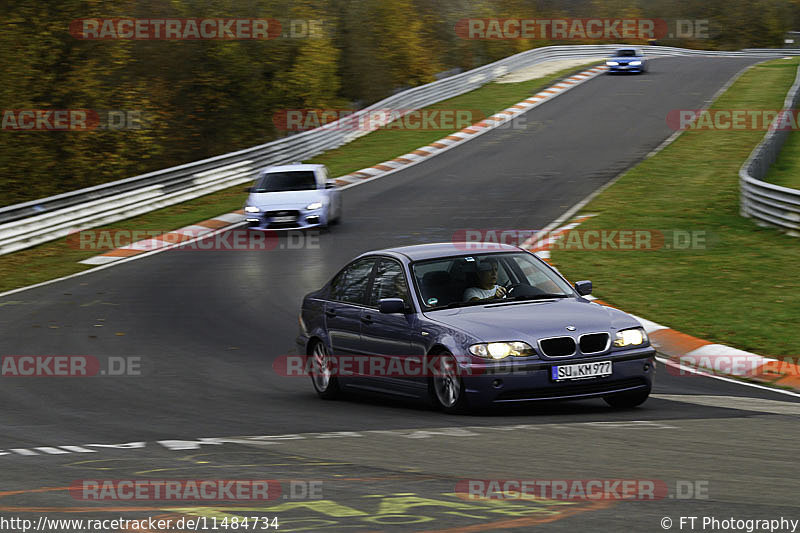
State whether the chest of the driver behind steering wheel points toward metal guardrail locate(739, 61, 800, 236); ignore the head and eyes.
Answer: no

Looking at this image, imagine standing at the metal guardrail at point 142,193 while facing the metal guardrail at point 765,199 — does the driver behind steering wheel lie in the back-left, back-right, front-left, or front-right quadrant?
front-right

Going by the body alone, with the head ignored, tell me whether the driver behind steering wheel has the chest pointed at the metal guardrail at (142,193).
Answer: no

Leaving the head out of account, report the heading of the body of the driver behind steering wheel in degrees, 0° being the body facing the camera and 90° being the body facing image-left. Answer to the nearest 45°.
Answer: approximately 315°

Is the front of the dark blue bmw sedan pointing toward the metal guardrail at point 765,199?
no

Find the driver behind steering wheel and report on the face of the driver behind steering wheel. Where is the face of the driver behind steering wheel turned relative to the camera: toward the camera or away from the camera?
toward the camera

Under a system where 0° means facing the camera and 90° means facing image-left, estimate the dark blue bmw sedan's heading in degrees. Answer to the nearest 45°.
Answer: approximately 315°
